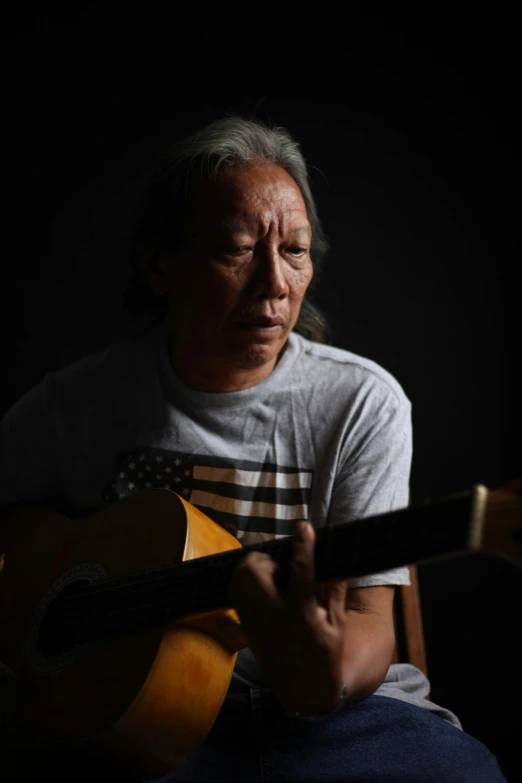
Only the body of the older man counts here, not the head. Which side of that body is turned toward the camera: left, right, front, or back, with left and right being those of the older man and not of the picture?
front

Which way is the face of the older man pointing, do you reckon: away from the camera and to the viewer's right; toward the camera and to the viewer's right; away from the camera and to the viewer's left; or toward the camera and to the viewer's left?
toward the camera and to the viewer's right
